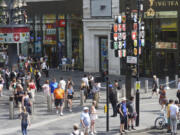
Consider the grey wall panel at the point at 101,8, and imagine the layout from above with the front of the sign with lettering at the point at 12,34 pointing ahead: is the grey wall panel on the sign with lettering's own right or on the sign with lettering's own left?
on the sign with lettering's own left

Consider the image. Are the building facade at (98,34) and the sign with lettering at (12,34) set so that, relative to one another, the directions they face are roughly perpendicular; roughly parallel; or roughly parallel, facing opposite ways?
roughly parallel

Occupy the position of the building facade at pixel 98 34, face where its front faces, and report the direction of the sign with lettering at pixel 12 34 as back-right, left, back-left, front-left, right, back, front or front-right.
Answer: front-right

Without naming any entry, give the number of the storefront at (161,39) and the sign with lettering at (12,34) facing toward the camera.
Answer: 2

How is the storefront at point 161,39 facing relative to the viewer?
toward the camera

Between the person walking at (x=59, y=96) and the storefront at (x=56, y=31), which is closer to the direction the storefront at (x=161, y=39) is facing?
the person walking

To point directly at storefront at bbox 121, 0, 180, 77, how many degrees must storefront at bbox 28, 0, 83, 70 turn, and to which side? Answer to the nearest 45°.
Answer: approximately 45° to its left

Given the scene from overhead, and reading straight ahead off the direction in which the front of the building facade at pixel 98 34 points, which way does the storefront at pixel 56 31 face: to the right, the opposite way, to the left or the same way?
the same way

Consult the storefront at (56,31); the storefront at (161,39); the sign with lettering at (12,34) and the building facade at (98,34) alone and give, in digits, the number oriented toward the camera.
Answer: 4

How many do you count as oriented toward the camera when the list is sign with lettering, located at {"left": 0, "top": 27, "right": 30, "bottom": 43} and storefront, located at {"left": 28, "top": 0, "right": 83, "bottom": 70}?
2

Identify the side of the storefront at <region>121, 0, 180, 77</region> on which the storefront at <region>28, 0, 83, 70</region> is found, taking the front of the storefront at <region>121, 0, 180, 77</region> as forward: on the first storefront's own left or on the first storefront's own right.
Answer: on the first storefront's own right

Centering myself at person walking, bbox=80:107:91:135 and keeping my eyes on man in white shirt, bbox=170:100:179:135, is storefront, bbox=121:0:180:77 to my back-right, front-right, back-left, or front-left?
front-left

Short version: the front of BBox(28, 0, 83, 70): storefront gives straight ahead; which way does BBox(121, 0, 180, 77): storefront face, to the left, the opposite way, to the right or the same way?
the same way

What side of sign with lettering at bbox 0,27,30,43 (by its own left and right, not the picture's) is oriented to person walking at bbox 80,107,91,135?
front

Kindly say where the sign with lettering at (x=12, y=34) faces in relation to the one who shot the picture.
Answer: facing the viewer

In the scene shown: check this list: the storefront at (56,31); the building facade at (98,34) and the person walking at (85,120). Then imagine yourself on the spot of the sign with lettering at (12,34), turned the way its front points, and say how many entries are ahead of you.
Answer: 1

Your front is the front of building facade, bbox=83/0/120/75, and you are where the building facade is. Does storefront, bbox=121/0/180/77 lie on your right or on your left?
on your left

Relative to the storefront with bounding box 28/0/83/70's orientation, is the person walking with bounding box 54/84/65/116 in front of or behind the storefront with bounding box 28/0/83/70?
in front

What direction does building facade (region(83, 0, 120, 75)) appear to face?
toward the camera

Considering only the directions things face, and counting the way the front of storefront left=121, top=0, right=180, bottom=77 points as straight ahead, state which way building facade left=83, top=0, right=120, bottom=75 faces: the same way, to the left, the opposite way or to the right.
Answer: the same way
